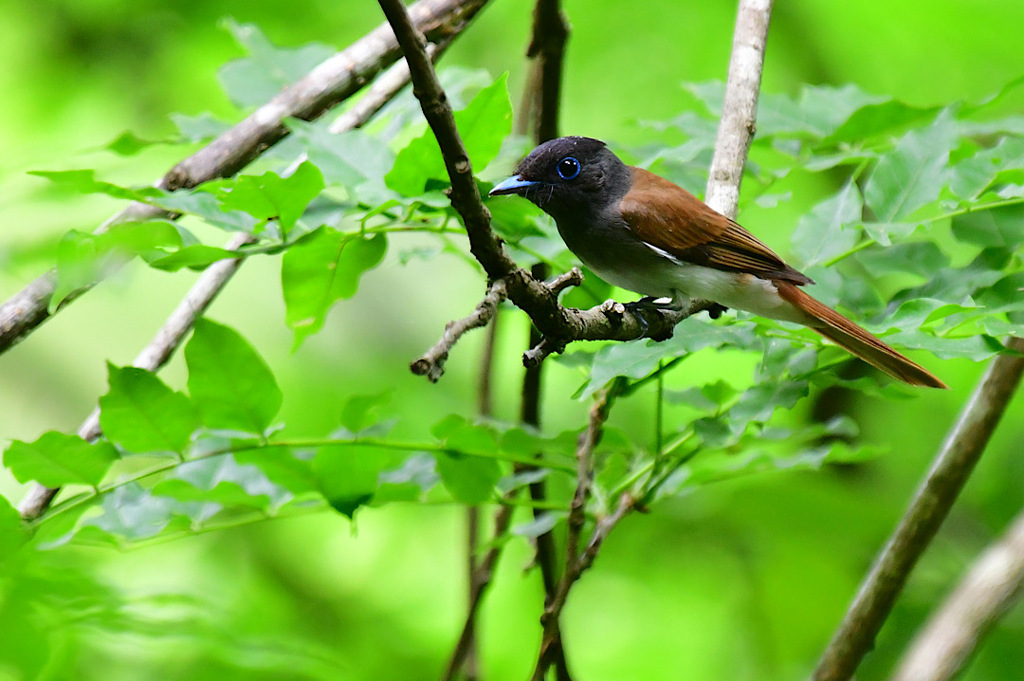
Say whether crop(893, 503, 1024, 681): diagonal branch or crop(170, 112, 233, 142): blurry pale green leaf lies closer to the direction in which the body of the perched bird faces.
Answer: the blurry pale green leaf

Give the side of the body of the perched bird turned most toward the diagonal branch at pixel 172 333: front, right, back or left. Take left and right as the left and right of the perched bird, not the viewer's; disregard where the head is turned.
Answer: front

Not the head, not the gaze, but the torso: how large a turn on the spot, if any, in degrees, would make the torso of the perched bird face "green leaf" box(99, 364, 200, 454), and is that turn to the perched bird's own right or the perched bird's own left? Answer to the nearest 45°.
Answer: approximately 45° to the perched bird's own left

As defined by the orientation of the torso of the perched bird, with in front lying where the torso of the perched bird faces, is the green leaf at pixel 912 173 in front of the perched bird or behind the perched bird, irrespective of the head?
behind

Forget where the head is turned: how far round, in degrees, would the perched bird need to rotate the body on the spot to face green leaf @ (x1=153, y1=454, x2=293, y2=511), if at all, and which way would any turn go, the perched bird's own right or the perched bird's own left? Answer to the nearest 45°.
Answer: approximately 45° to the perched bird's own left

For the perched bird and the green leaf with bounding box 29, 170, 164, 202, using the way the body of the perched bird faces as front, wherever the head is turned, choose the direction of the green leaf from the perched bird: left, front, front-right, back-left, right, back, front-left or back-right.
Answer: front-left

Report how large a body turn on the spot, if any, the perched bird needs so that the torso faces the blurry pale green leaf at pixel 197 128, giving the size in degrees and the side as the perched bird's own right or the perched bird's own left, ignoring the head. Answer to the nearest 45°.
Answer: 0° — it already faces it

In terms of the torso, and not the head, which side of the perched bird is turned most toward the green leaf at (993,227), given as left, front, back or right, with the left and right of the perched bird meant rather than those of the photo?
back

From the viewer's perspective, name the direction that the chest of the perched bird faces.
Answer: to the viewer's left

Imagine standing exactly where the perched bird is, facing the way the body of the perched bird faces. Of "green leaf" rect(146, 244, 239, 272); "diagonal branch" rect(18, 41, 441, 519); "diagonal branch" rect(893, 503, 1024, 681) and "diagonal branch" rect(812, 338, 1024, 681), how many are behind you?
2

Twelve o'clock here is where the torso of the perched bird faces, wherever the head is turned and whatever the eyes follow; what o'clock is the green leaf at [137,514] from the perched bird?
The green leaf is roughly at 11 o'clock from the perched bird.

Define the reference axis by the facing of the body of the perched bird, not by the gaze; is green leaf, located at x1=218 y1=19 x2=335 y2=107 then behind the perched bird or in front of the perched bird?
in front
